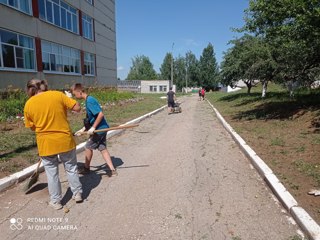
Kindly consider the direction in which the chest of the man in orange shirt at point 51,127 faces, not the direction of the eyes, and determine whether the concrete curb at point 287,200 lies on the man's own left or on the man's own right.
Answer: on the man's own right

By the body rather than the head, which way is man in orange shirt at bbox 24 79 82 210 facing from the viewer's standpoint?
away from the camera

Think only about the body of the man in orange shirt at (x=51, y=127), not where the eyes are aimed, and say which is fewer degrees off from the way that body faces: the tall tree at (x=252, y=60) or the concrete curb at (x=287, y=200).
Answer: the tall tree

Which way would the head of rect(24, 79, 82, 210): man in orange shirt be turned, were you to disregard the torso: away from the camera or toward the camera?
away from the camera
